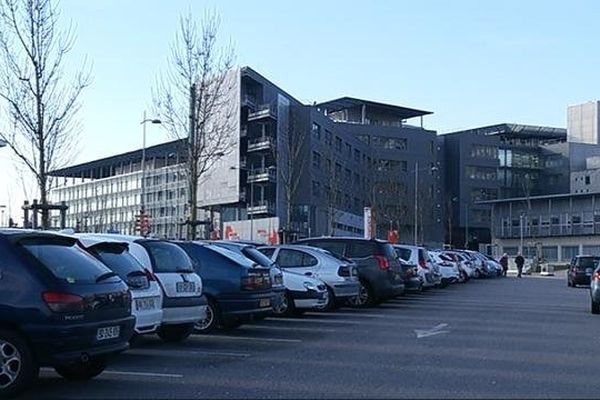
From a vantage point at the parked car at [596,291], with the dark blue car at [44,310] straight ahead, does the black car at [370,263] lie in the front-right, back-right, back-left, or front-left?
front-right

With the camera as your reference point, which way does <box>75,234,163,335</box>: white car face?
facing away from the viewer and to the left of the viewer

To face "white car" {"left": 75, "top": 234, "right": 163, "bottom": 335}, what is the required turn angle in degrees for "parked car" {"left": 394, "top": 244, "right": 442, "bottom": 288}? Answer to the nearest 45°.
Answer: approximately 135° to its left

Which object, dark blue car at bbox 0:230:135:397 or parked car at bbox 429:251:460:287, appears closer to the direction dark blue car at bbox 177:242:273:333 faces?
the parked car

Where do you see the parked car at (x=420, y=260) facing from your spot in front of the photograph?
facing away from the viewer and to the left of the viewer

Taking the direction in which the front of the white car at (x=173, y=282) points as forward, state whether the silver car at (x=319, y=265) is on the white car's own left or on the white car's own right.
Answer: on the white car's own right

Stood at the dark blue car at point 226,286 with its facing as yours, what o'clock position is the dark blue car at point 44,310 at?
the dark blue car at point 44,310 is roughly at 8 o'clock from the dark blue car at point 226,286.

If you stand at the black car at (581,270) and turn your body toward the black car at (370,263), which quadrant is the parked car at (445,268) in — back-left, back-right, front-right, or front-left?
front-right

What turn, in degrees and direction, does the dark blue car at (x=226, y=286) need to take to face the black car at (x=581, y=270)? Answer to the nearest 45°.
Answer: approximately 90° to its right

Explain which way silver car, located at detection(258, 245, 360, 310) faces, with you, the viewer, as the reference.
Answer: facing away from the viewer and to the left of the viewer

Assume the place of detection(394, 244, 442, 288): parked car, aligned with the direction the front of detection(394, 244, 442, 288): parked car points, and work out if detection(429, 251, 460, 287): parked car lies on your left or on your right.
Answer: on your right

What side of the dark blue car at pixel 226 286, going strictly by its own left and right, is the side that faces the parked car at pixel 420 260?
right

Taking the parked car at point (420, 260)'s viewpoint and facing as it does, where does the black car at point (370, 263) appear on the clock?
The black car is roughly at 8 o'clock from the parked car.
